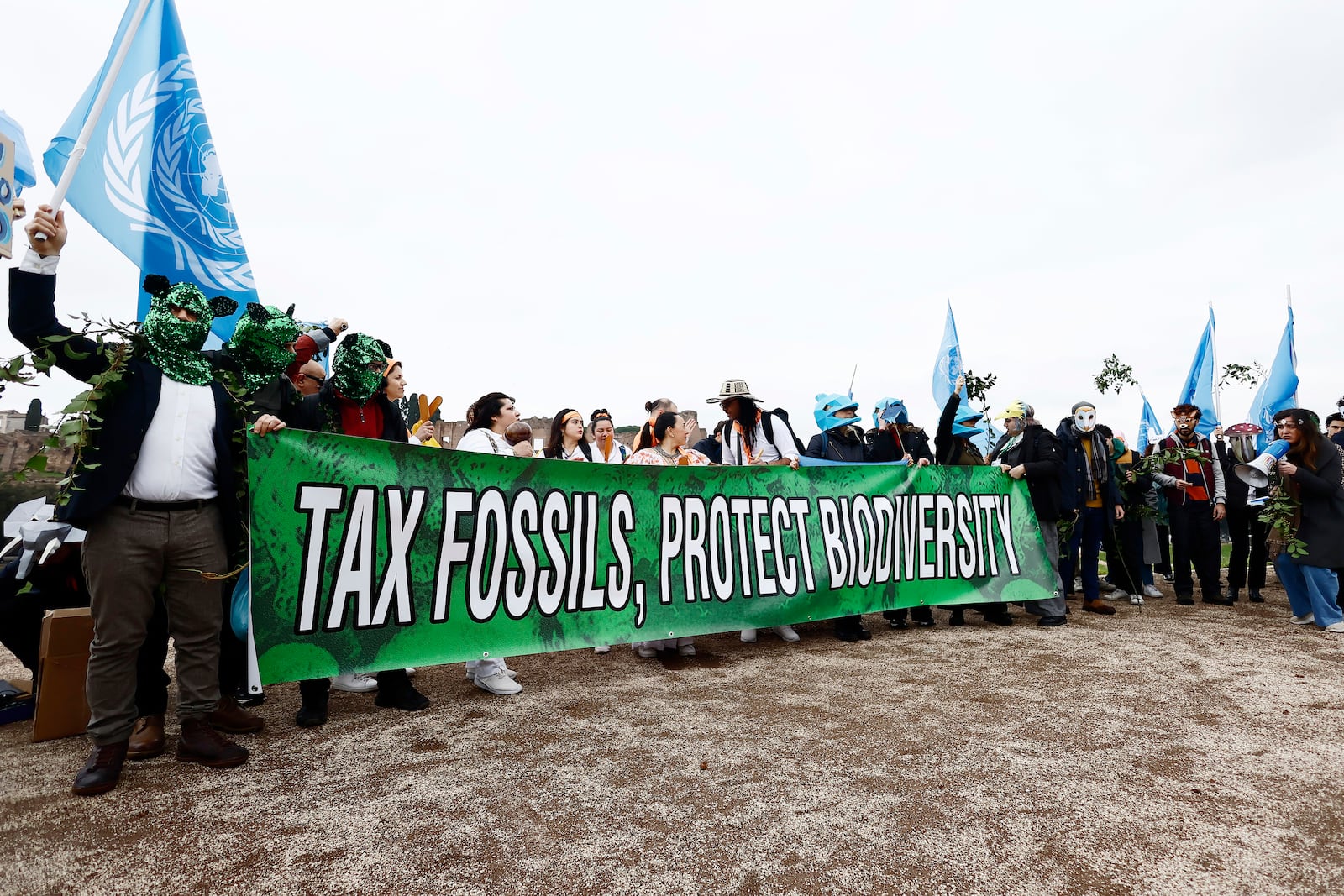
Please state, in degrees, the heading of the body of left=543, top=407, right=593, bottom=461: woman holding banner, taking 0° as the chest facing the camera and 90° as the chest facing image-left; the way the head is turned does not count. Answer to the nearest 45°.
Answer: approximately 315°

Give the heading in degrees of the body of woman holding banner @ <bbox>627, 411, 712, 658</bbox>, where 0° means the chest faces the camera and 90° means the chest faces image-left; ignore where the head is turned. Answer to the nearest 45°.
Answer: approximately 0°

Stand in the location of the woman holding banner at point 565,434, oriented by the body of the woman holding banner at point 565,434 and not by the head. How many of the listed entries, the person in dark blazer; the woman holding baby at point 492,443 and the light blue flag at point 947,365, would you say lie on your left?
1

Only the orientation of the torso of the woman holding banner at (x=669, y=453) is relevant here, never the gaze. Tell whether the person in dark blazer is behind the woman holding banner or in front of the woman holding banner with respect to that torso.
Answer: in front

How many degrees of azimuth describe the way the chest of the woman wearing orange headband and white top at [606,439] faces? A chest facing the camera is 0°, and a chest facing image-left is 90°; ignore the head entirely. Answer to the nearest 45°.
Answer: approximately 0°

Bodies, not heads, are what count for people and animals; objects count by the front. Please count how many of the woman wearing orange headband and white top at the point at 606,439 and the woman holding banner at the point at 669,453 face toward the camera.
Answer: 2

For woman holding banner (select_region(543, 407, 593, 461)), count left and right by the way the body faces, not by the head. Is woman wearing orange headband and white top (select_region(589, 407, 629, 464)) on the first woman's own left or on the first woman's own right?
on the first woman's own left

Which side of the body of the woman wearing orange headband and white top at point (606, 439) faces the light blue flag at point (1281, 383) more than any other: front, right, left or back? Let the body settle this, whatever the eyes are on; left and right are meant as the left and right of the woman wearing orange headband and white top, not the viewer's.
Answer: left

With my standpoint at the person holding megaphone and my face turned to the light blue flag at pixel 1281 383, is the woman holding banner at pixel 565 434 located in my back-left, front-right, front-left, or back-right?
back-left
